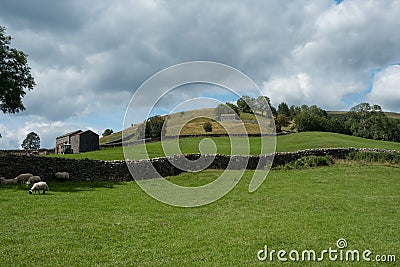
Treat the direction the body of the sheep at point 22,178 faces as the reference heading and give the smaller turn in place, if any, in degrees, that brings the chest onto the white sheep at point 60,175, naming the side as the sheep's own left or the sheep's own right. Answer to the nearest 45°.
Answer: approximately 135° to the sheep's own right

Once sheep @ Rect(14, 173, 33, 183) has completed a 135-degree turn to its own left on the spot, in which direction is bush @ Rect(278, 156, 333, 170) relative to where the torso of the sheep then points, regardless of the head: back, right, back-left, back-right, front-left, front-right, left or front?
front-left

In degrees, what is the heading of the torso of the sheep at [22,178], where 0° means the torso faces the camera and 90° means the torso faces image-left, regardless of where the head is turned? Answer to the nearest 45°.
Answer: approximately 90°

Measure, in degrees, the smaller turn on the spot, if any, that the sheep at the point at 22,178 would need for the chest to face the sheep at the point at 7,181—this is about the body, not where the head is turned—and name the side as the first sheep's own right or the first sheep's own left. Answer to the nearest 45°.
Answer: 0° — it already faces it
